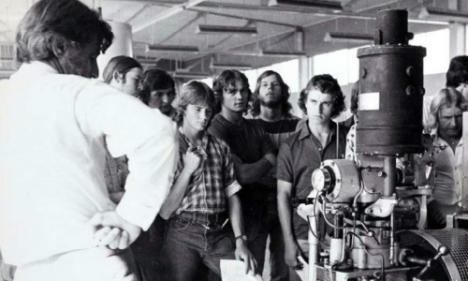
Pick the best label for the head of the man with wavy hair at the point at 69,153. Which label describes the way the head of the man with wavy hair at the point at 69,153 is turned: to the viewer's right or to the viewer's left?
to the viewer's right

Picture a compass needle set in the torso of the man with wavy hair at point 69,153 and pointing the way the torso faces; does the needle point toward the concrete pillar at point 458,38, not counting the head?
yes

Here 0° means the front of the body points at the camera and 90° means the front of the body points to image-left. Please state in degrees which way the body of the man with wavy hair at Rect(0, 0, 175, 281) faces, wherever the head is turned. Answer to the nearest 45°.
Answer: approximately 225°

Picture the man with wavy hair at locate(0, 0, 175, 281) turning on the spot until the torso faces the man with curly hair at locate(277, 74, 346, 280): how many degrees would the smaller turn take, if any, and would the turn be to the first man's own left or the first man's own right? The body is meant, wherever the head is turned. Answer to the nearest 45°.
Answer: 0° — they already face them

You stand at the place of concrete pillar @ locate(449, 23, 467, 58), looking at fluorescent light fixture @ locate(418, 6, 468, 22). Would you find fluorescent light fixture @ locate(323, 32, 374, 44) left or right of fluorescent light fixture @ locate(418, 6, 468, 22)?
right

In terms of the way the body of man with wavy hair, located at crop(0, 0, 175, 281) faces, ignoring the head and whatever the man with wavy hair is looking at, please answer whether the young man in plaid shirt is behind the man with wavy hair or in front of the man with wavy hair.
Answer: in front

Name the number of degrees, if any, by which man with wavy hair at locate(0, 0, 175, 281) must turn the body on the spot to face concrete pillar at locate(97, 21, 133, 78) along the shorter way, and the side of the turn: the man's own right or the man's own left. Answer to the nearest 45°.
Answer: approximately 45° to the man's own left

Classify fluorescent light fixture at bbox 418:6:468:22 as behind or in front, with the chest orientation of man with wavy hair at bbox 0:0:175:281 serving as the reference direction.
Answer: in front

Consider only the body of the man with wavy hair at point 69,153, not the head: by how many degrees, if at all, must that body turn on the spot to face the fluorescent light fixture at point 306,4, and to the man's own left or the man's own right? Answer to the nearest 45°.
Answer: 0° — they already face it

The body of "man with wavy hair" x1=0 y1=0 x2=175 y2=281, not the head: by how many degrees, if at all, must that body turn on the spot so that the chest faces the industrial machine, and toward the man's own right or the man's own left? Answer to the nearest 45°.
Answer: approximately 45° to the man's own right
